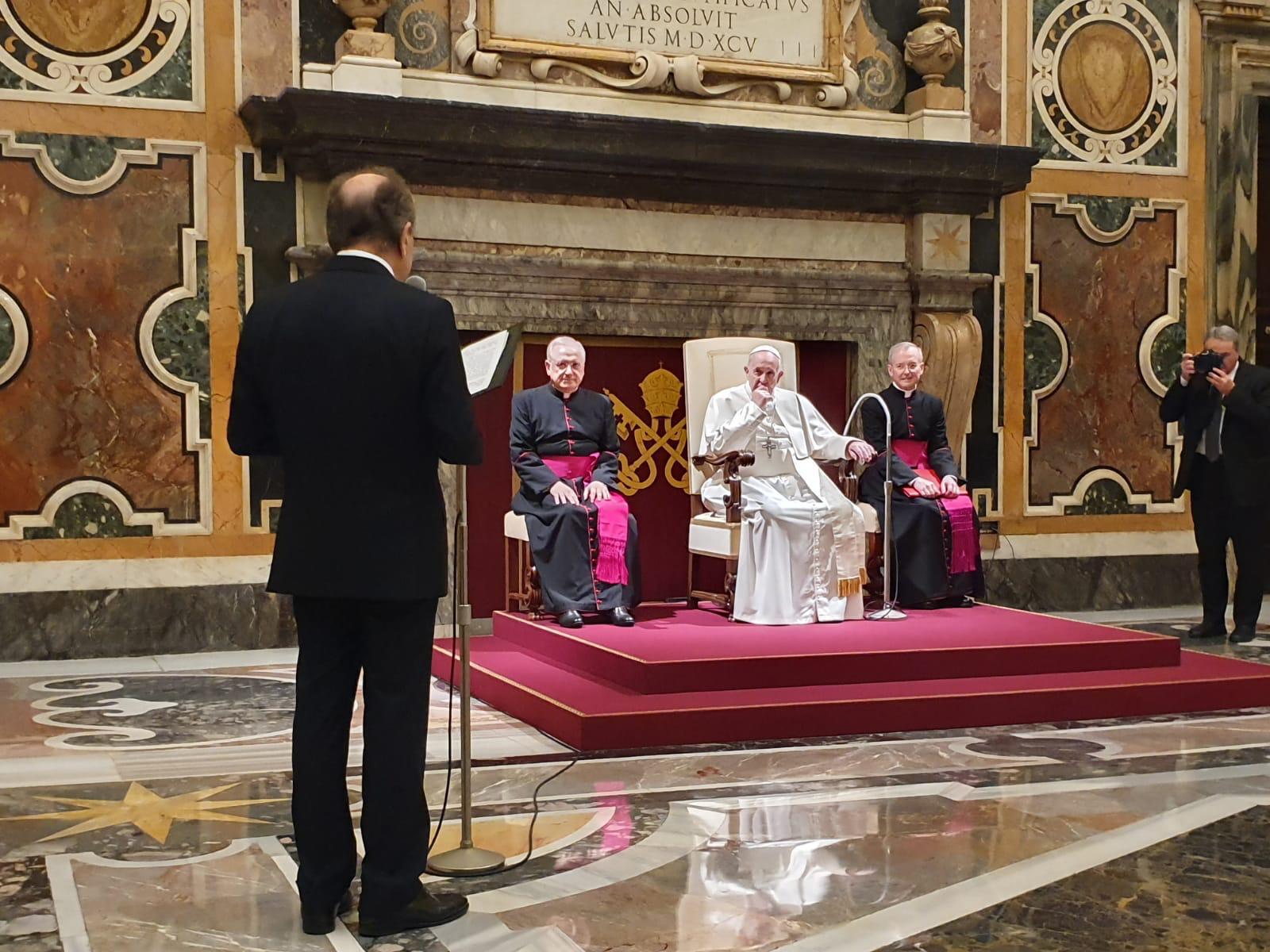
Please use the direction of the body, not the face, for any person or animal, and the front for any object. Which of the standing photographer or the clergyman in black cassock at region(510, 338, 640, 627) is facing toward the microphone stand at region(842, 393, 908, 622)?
the standing photographer

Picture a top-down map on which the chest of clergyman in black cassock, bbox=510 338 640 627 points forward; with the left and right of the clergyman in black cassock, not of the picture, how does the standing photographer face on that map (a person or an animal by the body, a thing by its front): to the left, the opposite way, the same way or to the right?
to the right

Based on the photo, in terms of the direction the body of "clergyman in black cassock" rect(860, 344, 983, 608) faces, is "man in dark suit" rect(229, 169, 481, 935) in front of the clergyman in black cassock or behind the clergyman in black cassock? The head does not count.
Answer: in front

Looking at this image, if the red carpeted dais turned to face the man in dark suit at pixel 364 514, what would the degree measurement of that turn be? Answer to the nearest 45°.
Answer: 0° — it already faces them

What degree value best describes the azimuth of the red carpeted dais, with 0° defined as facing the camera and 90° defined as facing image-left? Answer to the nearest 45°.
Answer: approximately 0°

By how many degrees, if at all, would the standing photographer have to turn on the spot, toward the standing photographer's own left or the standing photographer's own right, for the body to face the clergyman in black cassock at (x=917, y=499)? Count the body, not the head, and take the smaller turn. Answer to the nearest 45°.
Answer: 0° — they already face them

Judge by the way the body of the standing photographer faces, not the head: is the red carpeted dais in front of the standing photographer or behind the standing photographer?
in front

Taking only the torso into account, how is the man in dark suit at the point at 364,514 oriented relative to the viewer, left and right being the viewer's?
facing away from the viewer and to the right of the viewer

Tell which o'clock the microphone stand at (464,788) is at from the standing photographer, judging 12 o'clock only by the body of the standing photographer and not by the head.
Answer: The microphone stand is roughly at 11 o'clock from the standing photographer.
